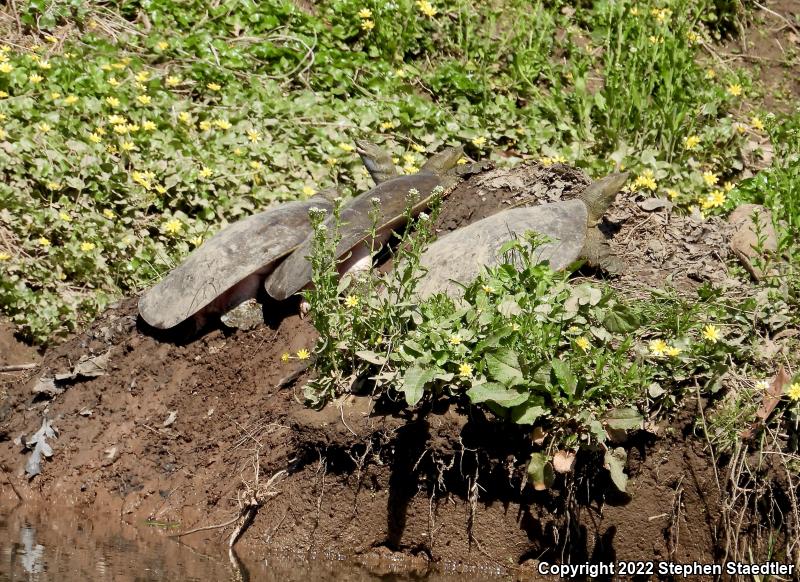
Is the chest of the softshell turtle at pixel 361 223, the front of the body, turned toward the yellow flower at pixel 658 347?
no

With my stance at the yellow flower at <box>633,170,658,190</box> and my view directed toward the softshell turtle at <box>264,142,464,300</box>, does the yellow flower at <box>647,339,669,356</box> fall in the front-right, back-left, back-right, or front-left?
front-left

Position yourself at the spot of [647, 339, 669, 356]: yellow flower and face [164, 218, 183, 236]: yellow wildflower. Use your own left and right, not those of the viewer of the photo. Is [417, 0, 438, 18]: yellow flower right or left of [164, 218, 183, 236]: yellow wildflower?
right

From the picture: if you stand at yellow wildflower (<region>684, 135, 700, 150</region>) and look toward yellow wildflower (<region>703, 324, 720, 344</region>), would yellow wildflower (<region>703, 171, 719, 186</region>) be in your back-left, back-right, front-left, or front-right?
front-left

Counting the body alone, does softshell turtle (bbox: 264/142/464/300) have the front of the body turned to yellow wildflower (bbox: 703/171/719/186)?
no
